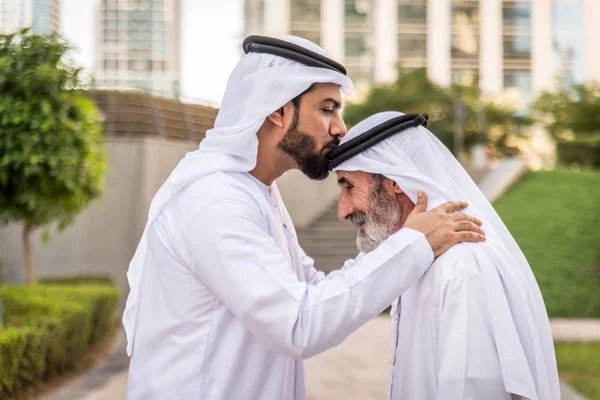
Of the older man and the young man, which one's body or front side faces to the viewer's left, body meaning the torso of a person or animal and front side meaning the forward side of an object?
the older man

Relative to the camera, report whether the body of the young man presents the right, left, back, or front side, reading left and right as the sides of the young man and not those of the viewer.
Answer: right

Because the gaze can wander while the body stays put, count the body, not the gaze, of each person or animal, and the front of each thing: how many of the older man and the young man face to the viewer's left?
1

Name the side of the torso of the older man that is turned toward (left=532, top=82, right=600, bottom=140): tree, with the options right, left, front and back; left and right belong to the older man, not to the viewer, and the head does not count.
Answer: right

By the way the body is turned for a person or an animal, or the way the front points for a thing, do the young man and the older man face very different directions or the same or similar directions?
very different directions

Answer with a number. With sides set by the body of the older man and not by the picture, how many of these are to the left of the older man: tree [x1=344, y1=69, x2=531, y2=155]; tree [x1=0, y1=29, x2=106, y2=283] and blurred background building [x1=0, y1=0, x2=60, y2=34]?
0

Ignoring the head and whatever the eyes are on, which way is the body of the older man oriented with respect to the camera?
to the viewer's left

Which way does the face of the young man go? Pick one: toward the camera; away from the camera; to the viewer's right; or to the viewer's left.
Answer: to the viewer's right

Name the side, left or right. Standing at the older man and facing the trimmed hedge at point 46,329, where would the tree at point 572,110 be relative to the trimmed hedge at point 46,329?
right

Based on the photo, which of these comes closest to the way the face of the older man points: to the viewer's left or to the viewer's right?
to the viewer's left

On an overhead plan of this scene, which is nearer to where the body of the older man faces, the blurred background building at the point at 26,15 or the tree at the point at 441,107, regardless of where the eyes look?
the blurred background building

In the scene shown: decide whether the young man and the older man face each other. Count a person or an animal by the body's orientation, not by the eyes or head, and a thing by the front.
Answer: yes

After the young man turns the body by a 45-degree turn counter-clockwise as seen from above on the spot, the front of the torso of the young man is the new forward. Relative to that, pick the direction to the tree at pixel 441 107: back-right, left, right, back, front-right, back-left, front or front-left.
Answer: front-left

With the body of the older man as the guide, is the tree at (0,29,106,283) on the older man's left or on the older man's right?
on the older man's right
